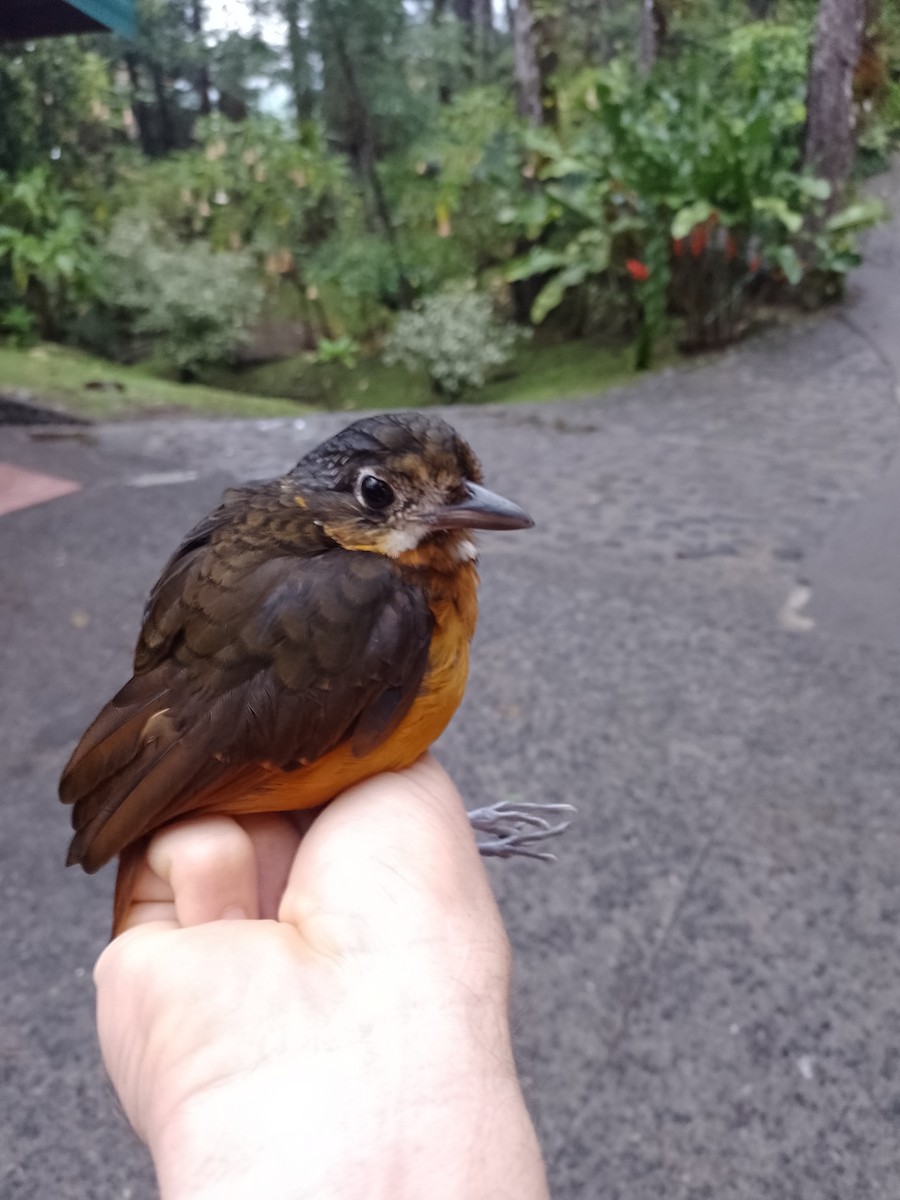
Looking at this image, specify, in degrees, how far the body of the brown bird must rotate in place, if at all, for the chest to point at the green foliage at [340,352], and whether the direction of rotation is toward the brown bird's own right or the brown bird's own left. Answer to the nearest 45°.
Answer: approximately 90° to the brown bird's own left

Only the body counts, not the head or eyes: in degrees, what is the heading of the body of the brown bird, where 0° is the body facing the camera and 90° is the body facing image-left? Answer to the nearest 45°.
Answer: approximately 270°

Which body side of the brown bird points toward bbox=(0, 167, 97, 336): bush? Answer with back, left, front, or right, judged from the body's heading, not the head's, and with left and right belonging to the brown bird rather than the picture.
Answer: left

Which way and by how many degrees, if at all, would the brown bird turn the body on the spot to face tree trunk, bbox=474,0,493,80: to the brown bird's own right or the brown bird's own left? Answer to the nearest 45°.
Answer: approximately 90° to the brown bird's own left

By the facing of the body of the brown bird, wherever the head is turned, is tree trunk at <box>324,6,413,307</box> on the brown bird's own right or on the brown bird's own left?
on the brown bird's own left

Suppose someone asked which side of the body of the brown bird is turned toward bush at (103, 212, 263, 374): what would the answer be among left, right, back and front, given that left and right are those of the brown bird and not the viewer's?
left

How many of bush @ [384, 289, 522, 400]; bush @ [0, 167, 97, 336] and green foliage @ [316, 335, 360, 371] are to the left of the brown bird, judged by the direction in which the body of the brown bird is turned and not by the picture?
3

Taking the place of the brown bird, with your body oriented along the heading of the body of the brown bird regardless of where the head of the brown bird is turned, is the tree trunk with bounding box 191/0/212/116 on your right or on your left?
on your left

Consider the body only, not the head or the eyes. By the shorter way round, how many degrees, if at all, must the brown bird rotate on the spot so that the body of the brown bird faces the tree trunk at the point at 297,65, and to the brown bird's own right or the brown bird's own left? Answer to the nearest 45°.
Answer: approximately 90° to the brown bird's own left

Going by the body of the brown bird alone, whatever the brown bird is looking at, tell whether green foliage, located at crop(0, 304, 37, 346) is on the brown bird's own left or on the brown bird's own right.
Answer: on the brown bird's own left
